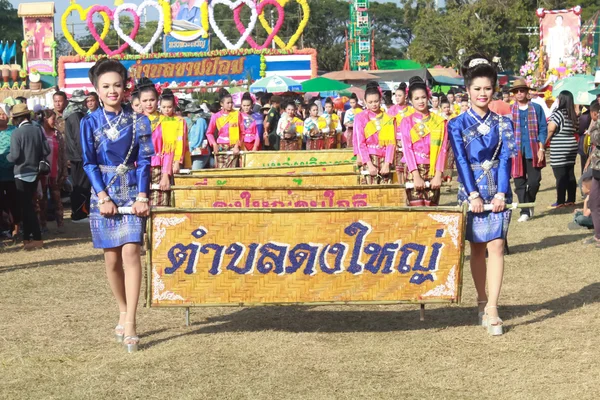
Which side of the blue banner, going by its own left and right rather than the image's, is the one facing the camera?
front

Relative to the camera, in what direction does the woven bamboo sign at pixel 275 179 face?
facing the viewer

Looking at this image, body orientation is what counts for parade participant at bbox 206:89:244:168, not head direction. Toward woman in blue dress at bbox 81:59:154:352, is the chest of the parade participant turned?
yes

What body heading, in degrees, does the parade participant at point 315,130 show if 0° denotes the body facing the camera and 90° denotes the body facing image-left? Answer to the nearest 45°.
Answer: approximately 0°

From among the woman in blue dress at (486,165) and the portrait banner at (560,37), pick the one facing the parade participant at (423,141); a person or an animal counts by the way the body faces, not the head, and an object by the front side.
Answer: the portrait banner

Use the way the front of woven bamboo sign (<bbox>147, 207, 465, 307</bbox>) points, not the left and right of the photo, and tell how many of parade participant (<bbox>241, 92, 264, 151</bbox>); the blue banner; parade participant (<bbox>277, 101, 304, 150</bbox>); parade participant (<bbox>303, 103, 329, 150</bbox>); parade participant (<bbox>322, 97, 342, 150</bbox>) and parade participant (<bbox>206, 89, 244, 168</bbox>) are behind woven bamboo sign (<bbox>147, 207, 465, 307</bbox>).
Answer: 6

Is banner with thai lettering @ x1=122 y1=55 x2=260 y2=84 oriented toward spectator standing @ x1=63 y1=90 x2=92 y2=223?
yes

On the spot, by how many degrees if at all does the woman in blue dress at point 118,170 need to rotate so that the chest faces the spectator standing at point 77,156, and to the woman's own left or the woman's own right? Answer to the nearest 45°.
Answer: approximately 180°

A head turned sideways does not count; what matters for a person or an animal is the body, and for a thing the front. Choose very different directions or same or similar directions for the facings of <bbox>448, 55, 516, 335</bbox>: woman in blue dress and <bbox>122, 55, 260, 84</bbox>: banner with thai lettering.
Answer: same or similar directions

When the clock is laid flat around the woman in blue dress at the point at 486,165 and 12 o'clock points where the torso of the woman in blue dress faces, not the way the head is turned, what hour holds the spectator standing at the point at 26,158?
The spectator standing is roughly at 4 o'clock from the woman in blue dress.

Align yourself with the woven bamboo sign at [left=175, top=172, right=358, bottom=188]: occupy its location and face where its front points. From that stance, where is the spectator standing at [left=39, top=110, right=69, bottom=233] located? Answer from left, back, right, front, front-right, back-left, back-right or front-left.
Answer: back-right

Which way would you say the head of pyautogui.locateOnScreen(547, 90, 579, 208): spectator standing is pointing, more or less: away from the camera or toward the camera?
away from the camera

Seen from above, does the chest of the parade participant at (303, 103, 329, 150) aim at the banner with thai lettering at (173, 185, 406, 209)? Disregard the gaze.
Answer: yes

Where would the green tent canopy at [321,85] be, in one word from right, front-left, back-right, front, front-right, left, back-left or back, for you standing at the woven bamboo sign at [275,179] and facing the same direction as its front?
back

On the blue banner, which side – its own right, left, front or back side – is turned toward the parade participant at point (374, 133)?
front

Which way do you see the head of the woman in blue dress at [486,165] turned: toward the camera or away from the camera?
toward the camera

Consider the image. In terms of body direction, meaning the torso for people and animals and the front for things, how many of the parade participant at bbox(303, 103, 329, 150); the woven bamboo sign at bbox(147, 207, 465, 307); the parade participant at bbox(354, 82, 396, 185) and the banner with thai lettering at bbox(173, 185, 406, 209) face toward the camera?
4

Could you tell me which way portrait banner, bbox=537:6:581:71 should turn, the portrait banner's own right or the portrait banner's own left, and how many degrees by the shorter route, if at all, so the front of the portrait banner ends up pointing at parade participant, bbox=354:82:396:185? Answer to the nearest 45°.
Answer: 0° — it already faces them

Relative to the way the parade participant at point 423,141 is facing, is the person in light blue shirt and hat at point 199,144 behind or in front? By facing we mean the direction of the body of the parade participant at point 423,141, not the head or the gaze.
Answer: behind

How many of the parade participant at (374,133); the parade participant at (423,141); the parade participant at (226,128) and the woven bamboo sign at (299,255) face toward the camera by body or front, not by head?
4
